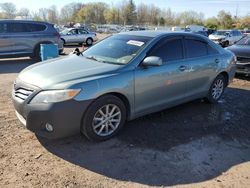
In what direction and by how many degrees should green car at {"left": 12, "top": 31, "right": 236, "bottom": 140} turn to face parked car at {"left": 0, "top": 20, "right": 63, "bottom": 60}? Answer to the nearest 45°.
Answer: approximately 90° to its right

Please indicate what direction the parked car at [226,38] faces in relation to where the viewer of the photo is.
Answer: facing the viewer and to the left of the viewer

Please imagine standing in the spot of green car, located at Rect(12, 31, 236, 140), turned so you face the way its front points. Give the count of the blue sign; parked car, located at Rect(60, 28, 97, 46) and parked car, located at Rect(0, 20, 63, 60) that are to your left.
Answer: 0

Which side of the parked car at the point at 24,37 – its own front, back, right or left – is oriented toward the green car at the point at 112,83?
left

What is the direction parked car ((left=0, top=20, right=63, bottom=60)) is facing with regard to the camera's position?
facing to the left of the viewer

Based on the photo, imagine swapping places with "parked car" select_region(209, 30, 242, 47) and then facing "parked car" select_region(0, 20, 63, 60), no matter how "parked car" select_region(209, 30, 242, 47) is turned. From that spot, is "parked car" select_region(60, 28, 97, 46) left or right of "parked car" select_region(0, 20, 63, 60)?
right

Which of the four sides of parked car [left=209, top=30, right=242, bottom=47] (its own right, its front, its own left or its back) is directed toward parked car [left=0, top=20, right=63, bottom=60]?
front

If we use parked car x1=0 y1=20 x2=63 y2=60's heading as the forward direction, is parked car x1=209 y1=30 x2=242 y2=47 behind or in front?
behind

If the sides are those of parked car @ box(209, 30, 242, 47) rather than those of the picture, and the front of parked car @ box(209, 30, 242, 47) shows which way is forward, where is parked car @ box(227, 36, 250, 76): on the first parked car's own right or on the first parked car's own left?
on the first parked car's own left

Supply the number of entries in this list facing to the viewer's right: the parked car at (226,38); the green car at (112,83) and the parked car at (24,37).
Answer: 0

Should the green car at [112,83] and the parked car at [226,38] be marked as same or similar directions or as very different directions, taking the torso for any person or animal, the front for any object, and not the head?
same or similar directions

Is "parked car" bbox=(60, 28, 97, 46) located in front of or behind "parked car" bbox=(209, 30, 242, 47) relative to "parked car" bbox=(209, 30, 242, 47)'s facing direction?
in front

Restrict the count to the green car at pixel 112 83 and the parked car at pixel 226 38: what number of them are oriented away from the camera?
0
